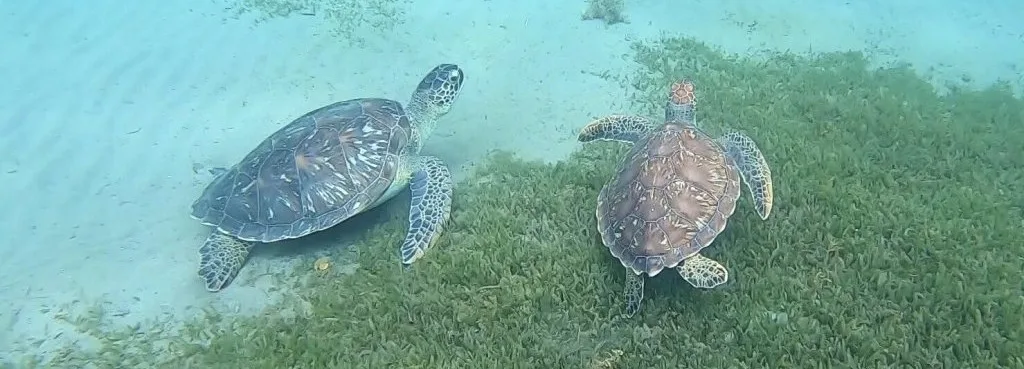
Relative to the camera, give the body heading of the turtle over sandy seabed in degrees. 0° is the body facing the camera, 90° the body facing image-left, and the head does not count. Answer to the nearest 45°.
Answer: approximately 225°

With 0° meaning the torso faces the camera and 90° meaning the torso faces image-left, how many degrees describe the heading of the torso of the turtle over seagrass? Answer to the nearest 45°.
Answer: approximately 180°

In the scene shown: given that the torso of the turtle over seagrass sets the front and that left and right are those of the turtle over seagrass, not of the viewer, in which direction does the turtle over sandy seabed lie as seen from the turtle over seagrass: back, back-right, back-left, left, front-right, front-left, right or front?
left

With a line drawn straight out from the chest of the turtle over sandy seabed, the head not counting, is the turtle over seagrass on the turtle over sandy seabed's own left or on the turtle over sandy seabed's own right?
on the turtle over sandy seabed's own right

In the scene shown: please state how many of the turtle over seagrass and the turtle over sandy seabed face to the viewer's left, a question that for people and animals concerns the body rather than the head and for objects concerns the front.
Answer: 0
